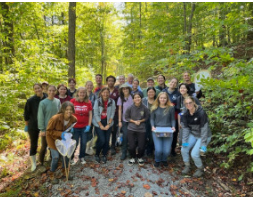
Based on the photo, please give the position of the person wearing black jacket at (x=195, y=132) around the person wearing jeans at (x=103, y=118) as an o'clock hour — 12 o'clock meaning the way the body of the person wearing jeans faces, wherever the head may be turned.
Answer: The person wearing black jacket is roughly at 10 o'clock from the person wearing jeans.

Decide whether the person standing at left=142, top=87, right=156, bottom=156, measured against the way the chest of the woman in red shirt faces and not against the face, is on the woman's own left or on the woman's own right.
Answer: on the woman's own left

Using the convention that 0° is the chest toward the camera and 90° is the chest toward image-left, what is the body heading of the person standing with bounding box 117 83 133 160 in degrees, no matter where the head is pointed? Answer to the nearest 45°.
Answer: approximately 0°

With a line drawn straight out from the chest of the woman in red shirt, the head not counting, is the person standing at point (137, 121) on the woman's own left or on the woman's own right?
on the woman's own left

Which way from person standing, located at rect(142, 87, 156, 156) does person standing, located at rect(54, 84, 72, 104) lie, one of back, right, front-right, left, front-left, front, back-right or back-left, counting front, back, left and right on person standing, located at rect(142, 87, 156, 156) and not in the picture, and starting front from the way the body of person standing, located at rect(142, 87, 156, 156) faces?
right

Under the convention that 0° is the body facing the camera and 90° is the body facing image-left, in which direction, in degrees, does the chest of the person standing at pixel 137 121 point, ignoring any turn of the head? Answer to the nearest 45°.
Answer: approximately 0°
